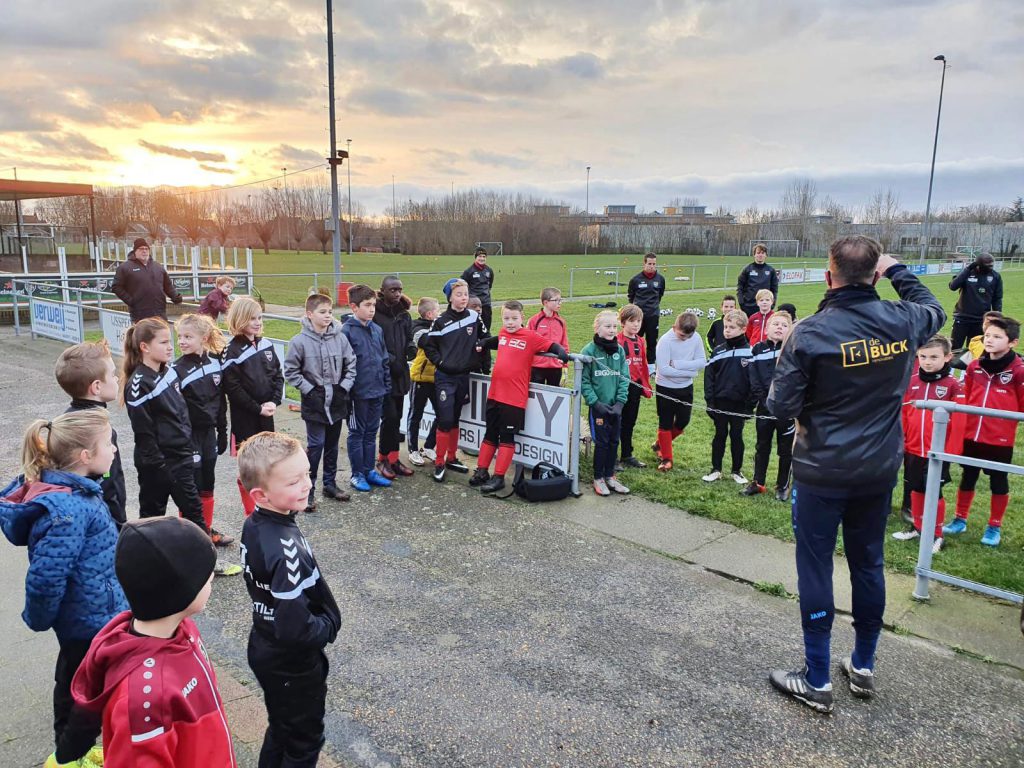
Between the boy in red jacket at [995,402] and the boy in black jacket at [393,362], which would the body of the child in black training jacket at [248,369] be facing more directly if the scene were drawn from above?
the boy in red jacket

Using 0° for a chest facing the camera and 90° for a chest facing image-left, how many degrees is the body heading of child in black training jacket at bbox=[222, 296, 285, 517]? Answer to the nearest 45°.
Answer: approximately 315°

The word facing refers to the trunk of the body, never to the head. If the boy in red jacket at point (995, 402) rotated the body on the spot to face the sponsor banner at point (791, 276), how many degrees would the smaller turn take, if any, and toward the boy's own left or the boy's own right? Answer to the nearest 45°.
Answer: approximately 135° to the boy's own right

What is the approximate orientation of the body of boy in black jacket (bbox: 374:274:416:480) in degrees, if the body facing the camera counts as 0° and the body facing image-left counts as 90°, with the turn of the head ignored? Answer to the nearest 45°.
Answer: approximately 315°

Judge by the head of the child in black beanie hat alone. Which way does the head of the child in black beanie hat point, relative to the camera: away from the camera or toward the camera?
away from the camera

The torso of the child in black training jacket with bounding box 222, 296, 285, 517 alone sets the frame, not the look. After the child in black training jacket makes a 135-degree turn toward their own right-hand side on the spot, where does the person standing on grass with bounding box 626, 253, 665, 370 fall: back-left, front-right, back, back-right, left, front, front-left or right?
back-right

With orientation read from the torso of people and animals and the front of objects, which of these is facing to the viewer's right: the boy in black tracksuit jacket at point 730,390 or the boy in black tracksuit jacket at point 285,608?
the boy in black tracksuit jacket at point 285,608

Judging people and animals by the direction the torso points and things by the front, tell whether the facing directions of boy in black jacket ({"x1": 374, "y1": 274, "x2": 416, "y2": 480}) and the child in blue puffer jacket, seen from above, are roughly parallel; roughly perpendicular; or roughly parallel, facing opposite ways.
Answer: roughly perpendicular

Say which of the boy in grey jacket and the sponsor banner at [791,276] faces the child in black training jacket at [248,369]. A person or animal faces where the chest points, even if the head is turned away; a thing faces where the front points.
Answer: the sponsor banner

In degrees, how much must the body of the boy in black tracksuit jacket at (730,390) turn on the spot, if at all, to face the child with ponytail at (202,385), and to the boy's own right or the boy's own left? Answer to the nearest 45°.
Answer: approximately 45° to the boy's own right
